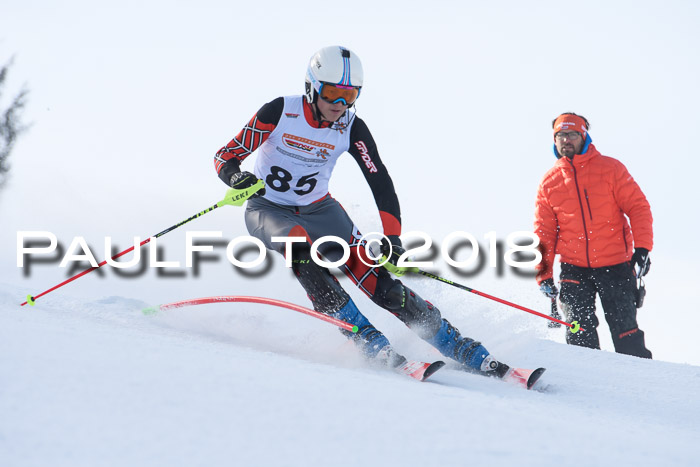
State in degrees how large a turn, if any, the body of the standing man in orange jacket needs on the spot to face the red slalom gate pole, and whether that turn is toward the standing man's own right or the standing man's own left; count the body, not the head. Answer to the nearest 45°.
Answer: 0° — they already face it

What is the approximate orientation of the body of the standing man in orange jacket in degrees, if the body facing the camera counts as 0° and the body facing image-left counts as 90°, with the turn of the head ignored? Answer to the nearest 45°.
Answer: approximately 45°

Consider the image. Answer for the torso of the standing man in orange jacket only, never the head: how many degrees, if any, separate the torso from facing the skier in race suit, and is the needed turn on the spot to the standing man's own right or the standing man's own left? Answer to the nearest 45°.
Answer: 0° — they already face them
